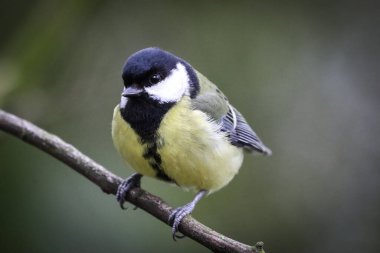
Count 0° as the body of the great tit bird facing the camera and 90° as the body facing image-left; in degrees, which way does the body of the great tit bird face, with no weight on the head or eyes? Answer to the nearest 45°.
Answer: approximately 45°
